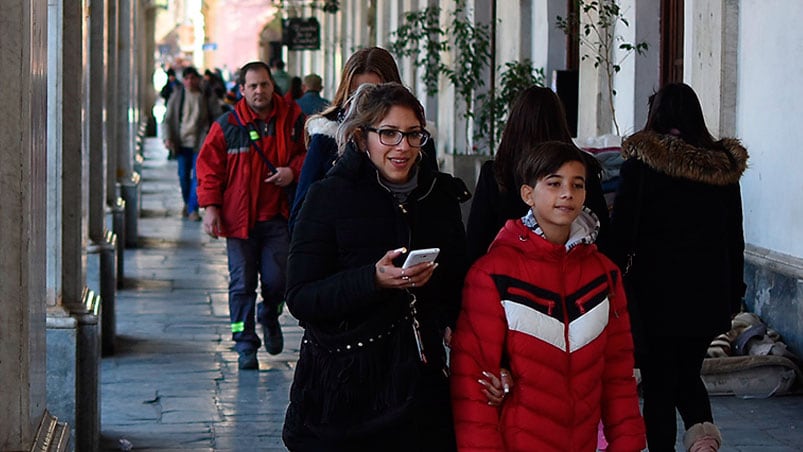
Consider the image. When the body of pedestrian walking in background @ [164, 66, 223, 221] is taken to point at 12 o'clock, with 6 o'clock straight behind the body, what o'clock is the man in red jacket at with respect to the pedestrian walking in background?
The man in red jacket is roughly at 12 o'clock from the pedestrian walking in background.

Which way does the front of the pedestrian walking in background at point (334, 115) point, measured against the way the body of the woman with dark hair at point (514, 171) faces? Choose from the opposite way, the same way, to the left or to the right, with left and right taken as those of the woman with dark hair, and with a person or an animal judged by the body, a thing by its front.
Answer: the opposite way

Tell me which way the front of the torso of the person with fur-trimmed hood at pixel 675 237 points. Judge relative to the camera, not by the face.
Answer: away from the camera

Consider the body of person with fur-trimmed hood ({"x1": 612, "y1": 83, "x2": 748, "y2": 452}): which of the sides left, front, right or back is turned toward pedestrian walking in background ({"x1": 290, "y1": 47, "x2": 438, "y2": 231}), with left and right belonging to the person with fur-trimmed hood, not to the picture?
left

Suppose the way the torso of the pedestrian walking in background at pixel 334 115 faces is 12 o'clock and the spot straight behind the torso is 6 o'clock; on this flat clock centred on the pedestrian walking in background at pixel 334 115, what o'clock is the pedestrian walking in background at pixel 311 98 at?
the pedestrian walking in background at pixel 311 98 is roughly at 6 o'clock from the pedestrian walking in background at pixel 334 115.

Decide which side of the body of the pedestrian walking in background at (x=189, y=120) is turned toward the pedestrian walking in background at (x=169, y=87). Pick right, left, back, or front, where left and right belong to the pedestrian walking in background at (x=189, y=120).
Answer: back

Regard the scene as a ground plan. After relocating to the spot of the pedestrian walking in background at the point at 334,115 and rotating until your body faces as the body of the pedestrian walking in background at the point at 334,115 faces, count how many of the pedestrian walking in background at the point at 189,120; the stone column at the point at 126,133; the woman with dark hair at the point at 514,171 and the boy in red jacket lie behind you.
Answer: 2

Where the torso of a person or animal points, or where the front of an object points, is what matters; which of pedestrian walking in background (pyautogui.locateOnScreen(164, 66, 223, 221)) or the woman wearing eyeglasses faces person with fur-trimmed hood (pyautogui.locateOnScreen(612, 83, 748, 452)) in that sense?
the pedestrian walking in background

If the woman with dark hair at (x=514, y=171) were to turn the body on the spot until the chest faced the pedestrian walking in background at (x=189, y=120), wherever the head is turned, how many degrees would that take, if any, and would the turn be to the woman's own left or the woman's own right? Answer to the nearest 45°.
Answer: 0° — they already face them

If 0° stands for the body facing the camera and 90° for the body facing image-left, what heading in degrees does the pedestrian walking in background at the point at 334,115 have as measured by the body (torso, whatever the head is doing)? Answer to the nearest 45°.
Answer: approximately 0°

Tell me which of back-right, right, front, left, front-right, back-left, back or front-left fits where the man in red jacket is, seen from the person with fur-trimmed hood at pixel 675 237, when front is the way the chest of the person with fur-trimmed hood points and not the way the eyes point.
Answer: front-left

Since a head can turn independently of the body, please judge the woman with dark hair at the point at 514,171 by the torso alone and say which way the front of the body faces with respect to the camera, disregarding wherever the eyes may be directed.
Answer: away from the camera

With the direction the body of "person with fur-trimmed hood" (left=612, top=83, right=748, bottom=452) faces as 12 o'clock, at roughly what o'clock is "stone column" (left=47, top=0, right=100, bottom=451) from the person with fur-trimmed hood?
The stone column is roughly at 9 o'clock from the person with fur-trimmed hood.

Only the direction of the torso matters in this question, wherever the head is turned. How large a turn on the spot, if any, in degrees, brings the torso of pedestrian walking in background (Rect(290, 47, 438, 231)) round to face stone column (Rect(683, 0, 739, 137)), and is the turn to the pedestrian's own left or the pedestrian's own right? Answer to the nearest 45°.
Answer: approximately 135° to the pedestrian's own left

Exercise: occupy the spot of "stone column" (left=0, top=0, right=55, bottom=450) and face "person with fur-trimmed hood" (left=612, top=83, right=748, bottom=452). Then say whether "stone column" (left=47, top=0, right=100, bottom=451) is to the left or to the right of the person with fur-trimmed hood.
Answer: left

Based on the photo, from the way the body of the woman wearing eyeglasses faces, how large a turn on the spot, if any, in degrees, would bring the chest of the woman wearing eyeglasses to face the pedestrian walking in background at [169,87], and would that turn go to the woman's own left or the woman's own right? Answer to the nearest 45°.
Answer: approximately 135° to the woman's own left
